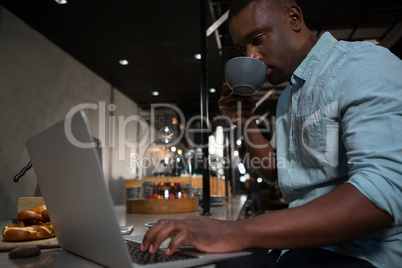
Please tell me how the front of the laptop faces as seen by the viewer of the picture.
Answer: facing away from the viewer and to the right of the viewer
